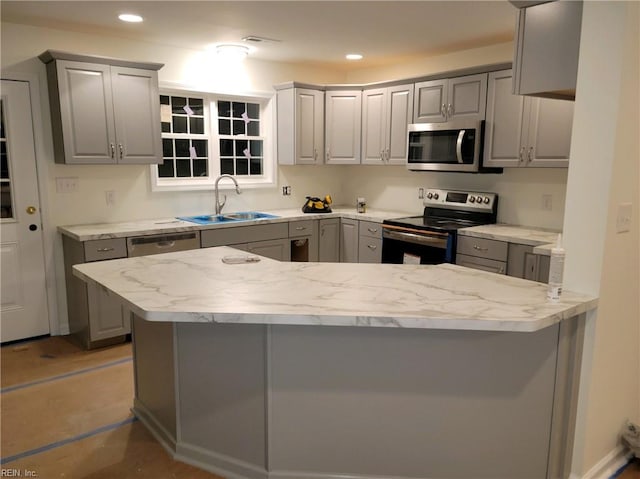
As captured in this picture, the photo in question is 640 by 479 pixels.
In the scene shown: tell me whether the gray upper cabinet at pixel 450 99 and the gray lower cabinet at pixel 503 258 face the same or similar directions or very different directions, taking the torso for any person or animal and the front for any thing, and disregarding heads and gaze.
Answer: same or similar directions

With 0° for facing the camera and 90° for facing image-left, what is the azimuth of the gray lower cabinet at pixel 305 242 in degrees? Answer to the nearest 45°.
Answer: approximately 315°

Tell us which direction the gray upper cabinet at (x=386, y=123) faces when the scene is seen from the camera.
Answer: facing the viewer and to the left of the viewer

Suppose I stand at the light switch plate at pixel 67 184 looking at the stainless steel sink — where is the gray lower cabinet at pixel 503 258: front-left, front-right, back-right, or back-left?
front-right

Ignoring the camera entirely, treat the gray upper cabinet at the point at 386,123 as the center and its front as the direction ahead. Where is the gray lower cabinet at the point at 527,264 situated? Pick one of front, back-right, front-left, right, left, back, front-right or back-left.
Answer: left

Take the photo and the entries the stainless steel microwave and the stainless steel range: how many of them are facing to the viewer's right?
0

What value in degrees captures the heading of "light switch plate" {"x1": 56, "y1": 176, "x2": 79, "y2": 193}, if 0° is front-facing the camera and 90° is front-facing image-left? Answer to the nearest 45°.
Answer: approximately 0°

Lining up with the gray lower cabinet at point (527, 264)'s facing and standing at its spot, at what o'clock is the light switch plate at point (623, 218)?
The light switch plate is roughly at 10 o'clock from the gray lower cabinet.

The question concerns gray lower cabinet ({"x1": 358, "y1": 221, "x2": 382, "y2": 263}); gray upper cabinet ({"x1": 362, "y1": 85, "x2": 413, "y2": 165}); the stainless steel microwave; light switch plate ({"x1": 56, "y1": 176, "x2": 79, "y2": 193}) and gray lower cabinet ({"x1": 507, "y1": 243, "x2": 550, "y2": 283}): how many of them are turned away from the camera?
0

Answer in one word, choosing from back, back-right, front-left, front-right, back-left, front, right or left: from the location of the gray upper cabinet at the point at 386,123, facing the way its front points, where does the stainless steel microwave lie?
left

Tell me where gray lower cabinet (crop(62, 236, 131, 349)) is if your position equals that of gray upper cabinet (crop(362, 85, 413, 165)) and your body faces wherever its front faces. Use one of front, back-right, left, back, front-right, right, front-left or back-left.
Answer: front

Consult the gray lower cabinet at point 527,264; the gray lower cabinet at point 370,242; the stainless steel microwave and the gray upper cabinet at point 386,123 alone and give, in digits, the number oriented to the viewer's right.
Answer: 0
